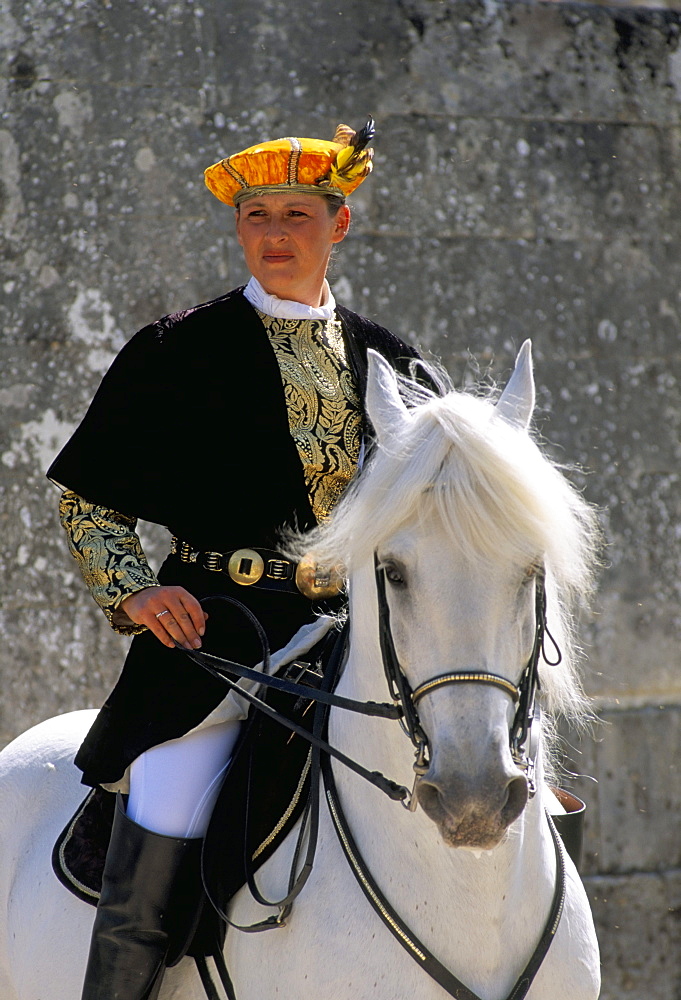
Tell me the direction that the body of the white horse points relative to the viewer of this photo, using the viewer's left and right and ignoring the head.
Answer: facing the viewer and to the right of the viewer

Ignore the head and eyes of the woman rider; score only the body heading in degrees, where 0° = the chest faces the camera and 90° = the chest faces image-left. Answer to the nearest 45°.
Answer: approximately 315°
